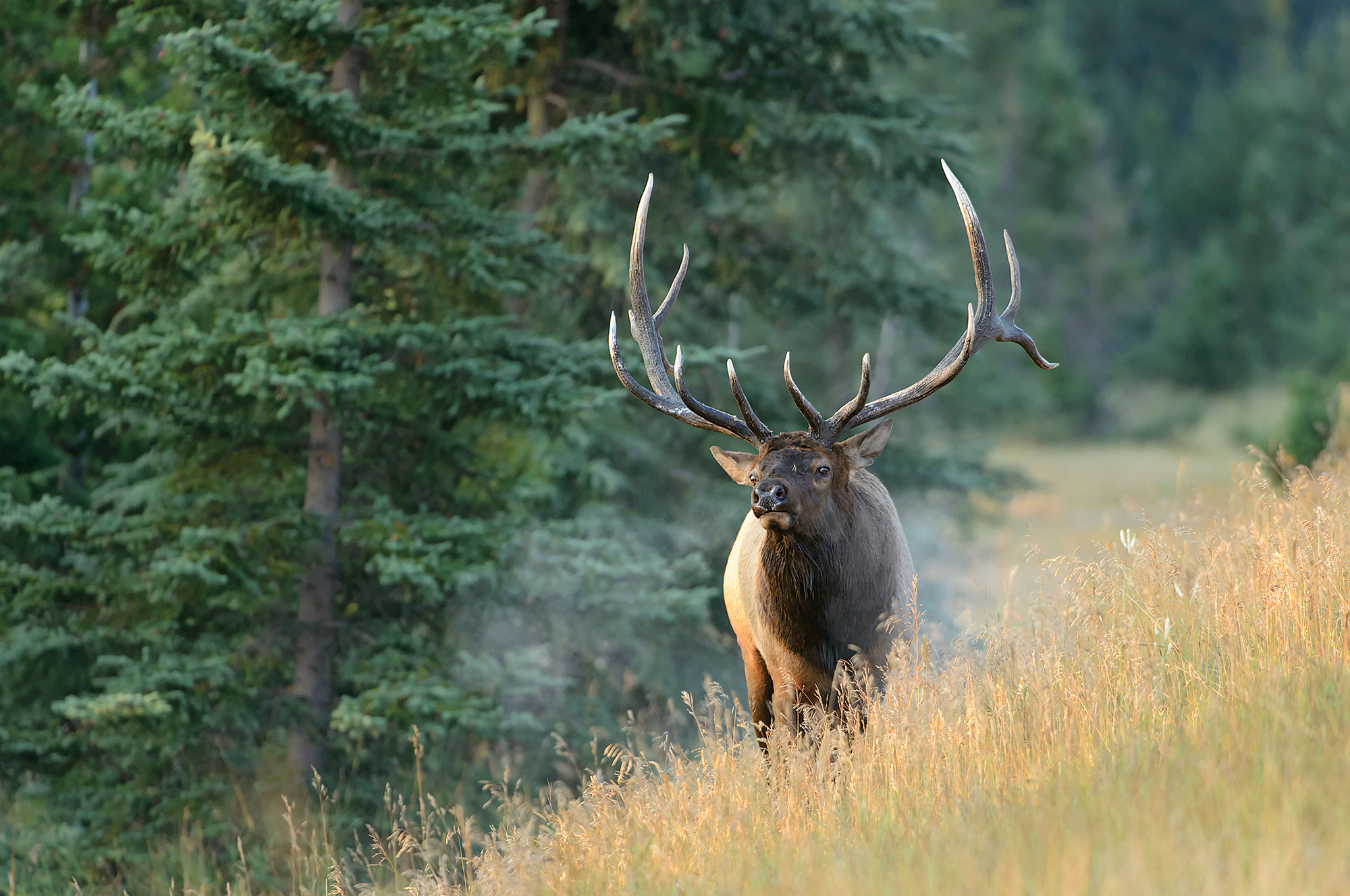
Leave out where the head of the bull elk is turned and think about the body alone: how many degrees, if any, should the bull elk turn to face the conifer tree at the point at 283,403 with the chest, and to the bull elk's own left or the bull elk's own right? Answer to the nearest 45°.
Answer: approximately 135° to the bull elk's own right

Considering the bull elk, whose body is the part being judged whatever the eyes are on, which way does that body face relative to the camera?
toward the camera
